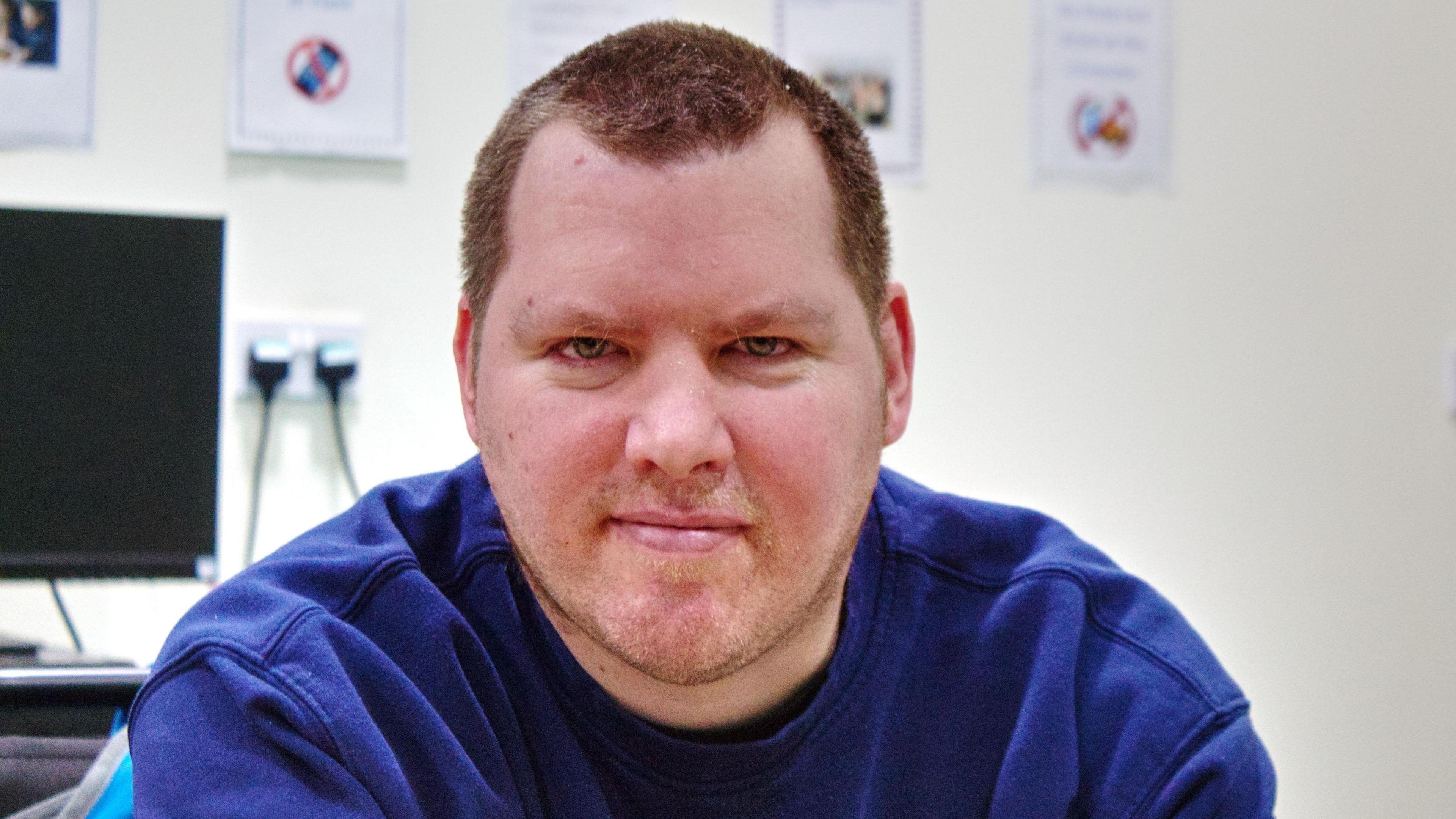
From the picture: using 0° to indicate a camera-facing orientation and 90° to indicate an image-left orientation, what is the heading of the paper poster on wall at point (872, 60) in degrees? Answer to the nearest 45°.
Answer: approximately 0°

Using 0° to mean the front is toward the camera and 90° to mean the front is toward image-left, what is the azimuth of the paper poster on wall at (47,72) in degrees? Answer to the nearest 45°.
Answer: approximately 0°
